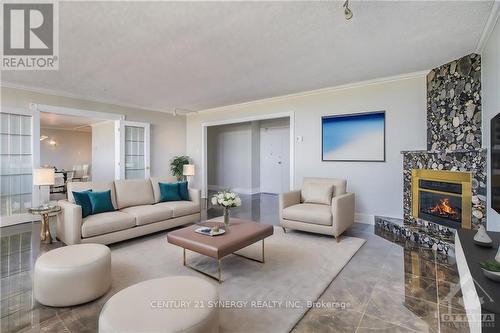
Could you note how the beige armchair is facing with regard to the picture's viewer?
facing the viewer and to the left of the viewer

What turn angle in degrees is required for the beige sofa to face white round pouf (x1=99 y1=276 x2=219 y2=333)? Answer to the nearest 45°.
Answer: approximately 45° to its right

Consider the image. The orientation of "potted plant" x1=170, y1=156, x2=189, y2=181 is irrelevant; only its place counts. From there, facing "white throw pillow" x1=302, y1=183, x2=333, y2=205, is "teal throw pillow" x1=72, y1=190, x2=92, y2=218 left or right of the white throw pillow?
right

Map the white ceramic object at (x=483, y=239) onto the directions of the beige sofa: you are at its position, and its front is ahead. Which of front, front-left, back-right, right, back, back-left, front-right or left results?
front

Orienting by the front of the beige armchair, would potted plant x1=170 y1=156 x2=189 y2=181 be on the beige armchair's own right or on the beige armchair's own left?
on the beige armchair's own right

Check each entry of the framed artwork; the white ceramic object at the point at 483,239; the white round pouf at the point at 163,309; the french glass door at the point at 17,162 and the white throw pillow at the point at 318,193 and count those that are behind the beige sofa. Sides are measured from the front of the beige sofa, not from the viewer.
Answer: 1

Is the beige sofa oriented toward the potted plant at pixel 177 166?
no

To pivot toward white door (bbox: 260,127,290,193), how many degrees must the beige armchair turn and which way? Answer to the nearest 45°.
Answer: approximately 135° to its right

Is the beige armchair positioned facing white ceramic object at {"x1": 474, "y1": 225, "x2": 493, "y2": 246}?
no

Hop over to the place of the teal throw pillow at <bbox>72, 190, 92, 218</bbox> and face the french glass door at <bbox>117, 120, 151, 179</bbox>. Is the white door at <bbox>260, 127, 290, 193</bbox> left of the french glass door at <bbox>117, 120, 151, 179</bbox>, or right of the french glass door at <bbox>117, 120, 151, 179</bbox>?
right

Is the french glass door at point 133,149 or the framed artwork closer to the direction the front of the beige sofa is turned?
the framed artwork

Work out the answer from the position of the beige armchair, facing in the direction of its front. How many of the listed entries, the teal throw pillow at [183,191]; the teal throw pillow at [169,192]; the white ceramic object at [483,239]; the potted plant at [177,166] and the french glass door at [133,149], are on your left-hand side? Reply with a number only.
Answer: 1

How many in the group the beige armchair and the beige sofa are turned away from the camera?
0

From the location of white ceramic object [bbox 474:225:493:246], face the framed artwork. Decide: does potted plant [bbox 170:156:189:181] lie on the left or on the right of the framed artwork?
left

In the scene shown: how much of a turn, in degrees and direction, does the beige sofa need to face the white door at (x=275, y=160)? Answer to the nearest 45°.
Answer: approximately 90° to its left

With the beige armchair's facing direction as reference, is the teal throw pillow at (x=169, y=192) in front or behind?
in front

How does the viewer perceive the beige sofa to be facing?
facing the viewer and to the right of the viewer

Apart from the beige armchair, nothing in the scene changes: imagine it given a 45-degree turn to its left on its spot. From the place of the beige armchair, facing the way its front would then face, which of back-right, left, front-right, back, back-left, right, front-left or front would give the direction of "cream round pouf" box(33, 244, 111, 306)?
front-right
